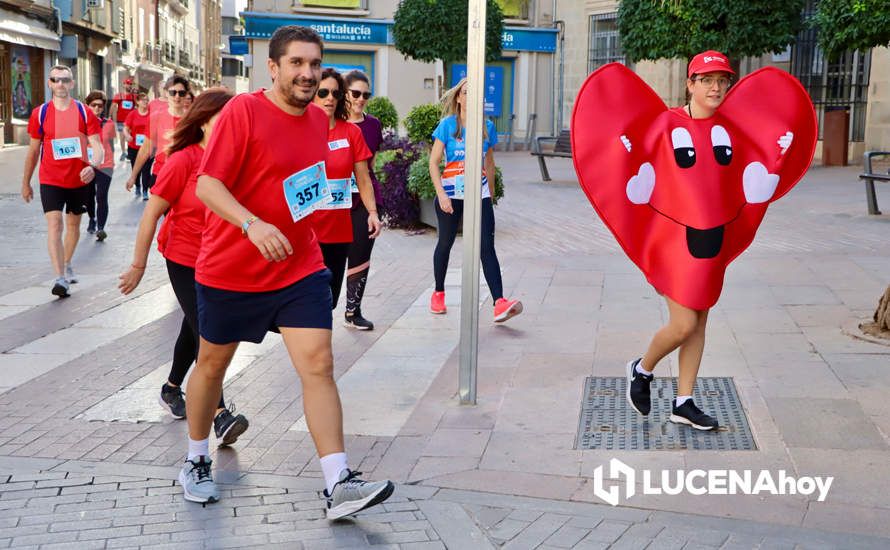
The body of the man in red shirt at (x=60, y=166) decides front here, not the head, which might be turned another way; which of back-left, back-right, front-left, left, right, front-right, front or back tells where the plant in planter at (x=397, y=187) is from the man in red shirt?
back-left

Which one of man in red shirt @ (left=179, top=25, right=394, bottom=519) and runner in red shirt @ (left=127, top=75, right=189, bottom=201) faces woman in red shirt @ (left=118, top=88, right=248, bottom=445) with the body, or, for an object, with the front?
the runner in red shirt

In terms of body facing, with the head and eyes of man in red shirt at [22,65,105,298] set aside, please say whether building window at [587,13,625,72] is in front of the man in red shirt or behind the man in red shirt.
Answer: behind

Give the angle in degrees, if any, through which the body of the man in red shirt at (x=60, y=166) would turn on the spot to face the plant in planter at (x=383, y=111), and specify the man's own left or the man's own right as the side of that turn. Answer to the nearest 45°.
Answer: approximately 135° to the man's own left

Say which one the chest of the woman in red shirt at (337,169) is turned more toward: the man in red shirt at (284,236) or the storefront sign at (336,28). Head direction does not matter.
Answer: the man in red shirt

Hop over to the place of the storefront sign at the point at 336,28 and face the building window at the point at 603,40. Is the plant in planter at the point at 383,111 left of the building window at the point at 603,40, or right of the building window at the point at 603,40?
right

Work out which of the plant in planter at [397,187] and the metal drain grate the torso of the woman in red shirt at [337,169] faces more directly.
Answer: the metal drain grate

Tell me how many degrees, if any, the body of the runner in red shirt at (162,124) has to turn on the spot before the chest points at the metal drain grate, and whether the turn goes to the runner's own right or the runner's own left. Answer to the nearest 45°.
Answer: approximately 45° to the runner's own left

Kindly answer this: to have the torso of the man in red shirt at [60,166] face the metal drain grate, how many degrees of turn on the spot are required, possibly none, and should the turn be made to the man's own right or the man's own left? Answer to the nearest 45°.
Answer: approximately 45° to the man's own left
